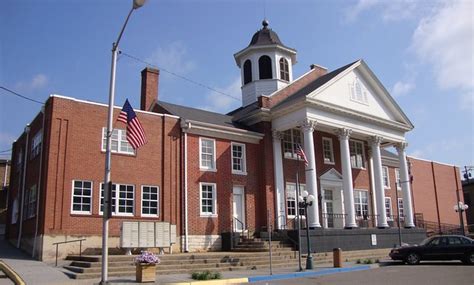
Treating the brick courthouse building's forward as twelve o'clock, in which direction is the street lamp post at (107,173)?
The street lamp post is roughly at 2 o'clock from the brick courthouse building.

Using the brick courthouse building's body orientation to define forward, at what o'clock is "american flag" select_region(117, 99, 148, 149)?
The american flag is roughly at 2 o'clock from the brick courthouse building.

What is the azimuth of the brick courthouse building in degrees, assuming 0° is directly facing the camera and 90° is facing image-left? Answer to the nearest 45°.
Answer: approximately 315°
